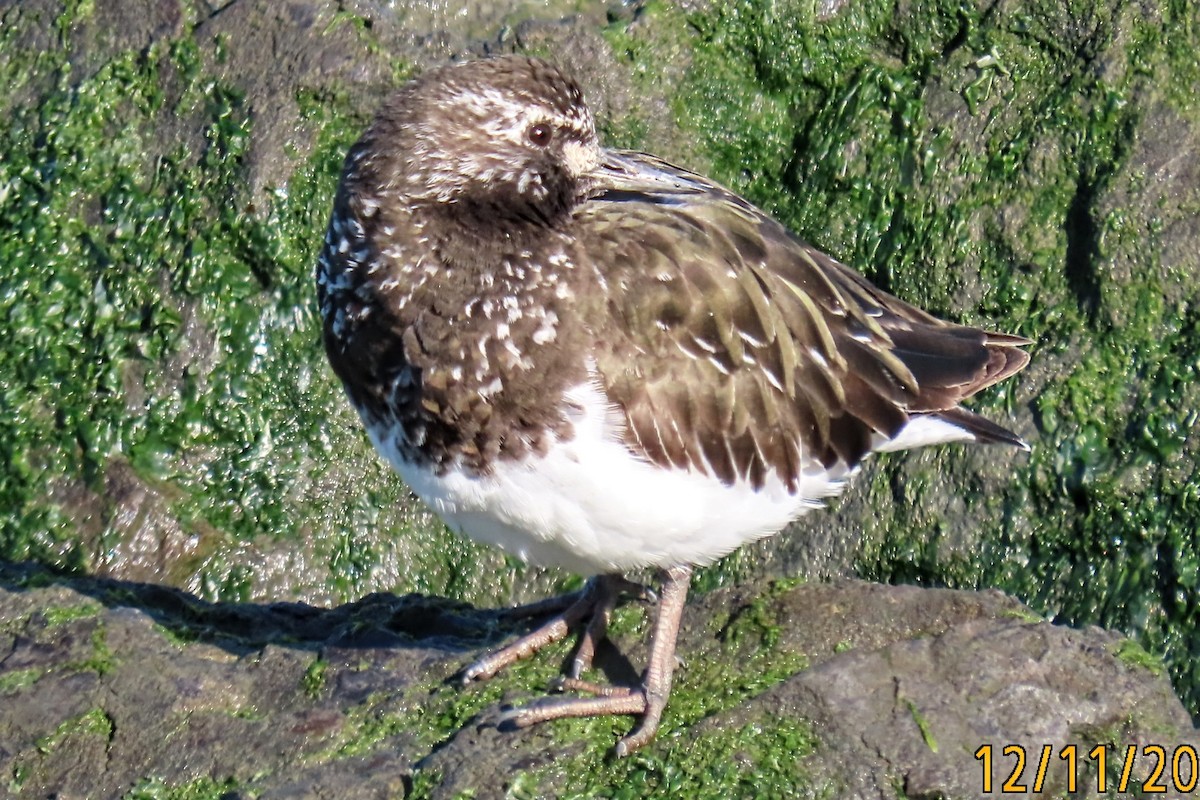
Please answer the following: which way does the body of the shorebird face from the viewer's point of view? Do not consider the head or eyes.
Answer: to the viewer's left
